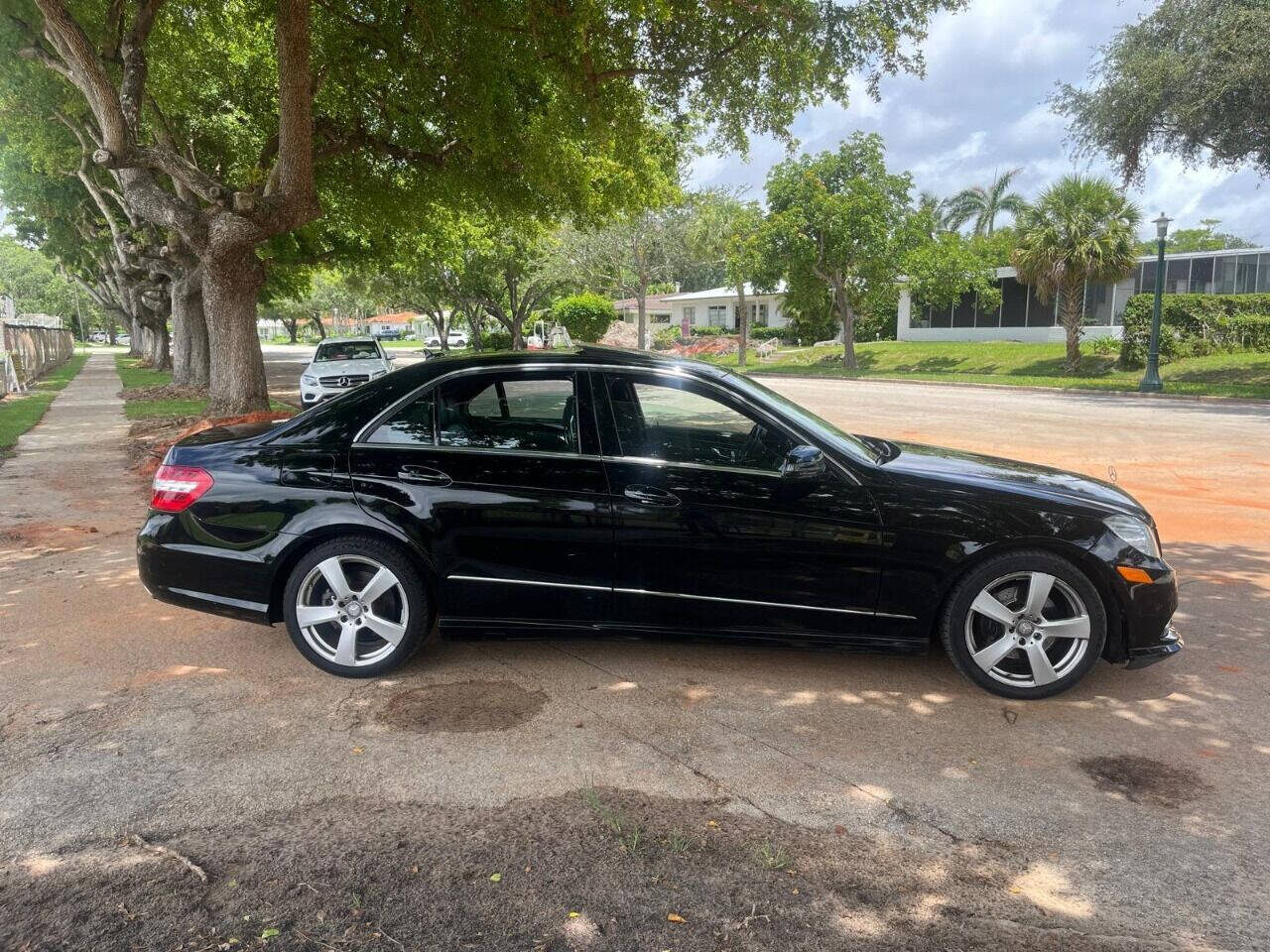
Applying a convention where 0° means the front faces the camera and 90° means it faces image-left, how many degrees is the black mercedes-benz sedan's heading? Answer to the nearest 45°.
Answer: approximately 270°

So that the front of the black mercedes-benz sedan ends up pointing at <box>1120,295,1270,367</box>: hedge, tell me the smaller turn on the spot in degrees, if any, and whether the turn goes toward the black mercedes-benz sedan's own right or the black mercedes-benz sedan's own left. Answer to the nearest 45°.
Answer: approximately 45° to the black mercedes-benz sedan's own left

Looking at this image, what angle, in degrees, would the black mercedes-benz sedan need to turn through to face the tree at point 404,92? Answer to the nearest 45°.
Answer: approximately 90° to its left

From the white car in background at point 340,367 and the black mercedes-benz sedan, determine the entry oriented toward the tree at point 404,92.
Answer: the white car in background

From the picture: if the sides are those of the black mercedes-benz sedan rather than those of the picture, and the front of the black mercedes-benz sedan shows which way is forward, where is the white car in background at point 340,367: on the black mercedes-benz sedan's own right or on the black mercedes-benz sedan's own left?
on the black mercedes-benz sedan's own left

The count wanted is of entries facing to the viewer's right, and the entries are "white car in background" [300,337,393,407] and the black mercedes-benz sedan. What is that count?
1

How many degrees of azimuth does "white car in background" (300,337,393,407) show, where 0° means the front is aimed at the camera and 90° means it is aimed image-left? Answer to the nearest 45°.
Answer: approximately 0°

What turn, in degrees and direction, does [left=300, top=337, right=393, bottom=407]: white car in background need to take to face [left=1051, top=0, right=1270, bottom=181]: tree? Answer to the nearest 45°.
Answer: approximately 90° to its left

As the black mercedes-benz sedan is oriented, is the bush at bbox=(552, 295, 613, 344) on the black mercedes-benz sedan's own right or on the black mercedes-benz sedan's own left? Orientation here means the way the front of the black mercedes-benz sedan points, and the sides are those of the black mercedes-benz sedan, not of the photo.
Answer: on the black mercedes-benz sedan's own left

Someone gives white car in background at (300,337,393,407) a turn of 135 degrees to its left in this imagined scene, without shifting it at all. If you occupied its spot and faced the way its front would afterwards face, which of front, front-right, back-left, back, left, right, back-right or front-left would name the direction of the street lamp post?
front-right

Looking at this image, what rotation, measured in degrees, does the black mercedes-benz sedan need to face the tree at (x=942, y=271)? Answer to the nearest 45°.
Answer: approximately 90° to its left

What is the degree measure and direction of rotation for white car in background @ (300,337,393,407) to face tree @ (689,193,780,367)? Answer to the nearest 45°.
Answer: approximately 135° to its left

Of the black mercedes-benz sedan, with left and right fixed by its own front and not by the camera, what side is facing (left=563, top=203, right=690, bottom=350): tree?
left

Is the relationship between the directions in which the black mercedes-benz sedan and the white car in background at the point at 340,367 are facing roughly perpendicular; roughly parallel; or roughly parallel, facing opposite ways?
roughly perpendicular
